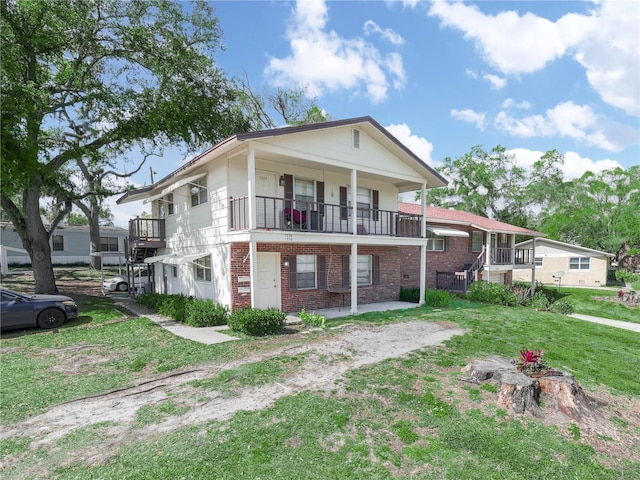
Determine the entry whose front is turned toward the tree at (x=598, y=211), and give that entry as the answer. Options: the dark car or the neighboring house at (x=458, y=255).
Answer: the dark car

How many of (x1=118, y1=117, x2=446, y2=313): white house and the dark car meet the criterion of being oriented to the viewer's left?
0

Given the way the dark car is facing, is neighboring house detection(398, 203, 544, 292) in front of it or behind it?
in front

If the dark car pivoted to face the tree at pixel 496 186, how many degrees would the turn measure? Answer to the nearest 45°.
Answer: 0° — it already faces it

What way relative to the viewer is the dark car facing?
to the viewer's right

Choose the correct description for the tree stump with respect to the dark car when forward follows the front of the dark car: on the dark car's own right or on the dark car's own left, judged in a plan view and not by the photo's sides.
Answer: on the dark car's own right

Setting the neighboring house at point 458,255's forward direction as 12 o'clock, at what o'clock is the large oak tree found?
The large oak tree is roughly at 3 o'clock from the neighboring house.

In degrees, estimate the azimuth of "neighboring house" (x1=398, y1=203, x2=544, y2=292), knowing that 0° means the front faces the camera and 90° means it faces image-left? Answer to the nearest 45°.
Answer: approximately 315°

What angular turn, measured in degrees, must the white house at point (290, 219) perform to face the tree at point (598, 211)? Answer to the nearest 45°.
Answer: approximately 90° to its left

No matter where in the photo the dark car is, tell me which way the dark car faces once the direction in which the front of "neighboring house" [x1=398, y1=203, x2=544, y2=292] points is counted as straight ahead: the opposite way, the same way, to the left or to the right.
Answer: to the left

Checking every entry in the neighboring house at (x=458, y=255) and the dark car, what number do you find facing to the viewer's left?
0
